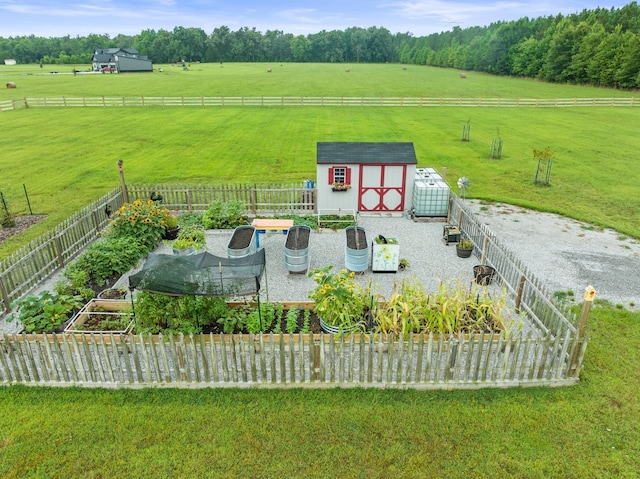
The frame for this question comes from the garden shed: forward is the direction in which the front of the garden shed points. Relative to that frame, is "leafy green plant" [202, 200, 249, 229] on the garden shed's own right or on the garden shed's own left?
on the garden shed's own right

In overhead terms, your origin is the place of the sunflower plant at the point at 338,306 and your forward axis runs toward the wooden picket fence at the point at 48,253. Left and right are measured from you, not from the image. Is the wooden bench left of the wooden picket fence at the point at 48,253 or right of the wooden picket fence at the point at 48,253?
right

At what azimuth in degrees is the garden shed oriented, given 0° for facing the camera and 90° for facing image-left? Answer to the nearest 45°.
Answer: approximately 0°

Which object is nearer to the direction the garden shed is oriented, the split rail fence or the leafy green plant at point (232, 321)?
the leafy green plant

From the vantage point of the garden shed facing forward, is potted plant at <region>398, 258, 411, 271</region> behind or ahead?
ahead

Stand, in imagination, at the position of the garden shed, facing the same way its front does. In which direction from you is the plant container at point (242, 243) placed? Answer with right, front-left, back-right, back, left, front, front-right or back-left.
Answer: front-right

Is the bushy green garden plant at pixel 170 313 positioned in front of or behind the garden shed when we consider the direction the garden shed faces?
in front

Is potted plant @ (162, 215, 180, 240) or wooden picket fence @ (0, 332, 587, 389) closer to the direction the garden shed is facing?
the wooden picket fence

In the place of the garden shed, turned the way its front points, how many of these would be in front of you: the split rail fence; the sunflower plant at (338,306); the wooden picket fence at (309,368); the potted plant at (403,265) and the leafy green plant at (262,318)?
4

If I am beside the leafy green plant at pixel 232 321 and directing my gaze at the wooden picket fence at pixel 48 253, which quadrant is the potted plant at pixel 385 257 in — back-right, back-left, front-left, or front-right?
back-right

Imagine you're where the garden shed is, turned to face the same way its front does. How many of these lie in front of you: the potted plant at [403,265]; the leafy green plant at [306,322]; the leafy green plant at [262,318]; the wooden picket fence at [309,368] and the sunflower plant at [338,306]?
5

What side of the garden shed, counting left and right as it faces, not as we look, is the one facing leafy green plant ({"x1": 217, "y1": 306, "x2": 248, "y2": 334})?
front

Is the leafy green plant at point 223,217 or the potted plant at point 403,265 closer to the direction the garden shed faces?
the potted plant
